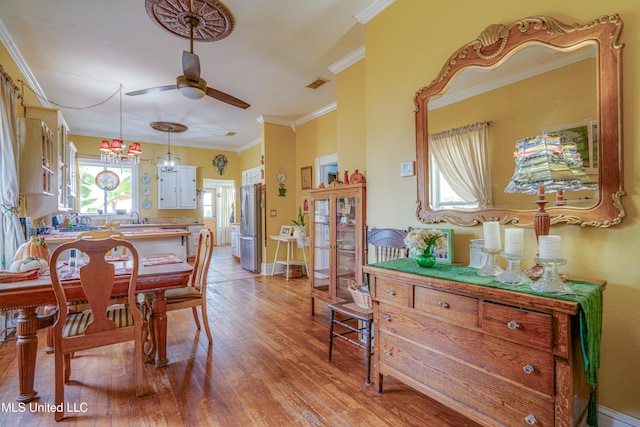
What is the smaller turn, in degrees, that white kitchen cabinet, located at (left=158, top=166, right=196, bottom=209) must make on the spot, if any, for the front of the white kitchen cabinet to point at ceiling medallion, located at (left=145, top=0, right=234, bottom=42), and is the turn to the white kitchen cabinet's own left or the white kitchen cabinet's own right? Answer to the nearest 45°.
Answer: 0° — it already faces it

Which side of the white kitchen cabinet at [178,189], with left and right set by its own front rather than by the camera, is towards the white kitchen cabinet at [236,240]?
left

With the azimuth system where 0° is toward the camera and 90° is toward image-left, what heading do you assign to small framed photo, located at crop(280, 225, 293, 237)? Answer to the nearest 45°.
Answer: approximately 45°

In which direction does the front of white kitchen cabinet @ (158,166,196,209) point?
toward the camera

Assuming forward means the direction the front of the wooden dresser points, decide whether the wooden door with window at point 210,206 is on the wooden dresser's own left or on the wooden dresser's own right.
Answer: on the wooden dresser's own right

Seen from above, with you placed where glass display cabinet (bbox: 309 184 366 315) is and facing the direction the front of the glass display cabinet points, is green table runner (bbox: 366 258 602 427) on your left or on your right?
on your left

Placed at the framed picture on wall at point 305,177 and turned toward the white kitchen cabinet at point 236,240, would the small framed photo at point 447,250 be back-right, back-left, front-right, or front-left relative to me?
back-left

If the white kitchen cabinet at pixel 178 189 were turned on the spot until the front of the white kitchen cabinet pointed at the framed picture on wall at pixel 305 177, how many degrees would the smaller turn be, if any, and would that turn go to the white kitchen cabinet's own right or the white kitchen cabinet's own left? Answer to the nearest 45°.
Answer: approximately 45° to the white kitchen cabinet's own left

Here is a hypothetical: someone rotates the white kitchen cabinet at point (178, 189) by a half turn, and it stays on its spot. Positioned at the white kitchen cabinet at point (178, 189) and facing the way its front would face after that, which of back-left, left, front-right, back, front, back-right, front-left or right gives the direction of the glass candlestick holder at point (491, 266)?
back

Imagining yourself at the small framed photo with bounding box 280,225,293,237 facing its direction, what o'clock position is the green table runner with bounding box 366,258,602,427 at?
The green table runner is roughly at 10 o'clock from the small framed photo.

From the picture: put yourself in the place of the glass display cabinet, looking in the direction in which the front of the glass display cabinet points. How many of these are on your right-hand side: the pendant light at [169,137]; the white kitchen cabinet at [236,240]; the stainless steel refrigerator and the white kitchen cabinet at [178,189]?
4

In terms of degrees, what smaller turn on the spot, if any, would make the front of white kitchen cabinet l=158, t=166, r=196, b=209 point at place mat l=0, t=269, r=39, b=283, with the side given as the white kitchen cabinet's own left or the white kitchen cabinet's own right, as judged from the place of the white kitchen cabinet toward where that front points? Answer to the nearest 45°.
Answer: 0° — it already faces it

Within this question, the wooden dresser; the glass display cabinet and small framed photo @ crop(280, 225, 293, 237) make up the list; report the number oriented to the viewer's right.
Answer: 0

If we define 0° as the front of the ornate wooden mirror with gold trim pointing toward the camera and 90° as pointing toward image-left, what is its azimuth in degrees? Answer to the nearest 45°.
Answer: approximately 45°

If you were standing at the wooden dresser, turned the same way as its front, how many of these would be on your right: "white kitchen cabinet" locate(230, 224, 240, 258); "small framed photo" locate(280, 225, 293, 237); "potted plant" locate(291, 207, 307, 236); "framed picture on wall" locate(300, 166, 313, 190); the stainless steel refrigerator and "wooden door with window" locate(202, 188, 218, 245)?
6
